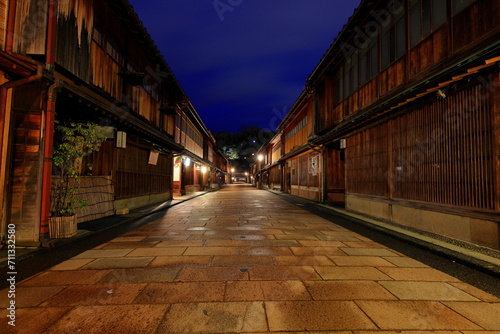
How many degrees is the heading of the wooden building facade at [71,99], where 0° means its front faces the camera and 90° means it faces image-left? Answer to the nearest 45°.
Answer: approximately 315°

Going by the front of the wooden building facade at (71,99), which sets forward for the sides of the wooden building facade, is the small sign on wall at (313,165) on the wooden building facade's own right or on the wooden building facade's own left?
on the wooden building facade's own left
